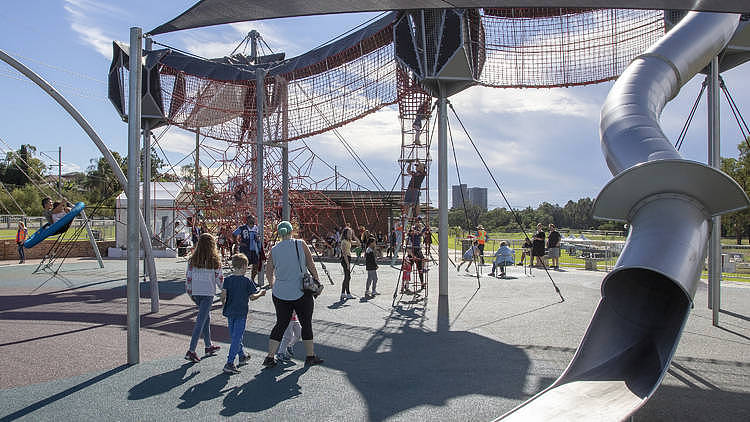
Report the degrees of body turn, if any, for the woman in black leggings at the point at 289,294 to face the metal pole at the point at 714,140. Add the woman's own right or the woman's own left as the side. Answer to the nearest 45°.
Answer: approximately 90° to the woman's own right

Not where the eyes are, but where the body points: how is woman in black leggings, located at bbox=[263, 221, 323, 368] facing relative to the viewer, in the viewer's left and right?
facing away from the viewer

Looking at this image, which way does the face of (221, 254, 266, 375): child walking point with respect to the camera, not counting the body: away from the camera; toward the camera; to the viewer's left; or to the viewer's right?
away from the camera

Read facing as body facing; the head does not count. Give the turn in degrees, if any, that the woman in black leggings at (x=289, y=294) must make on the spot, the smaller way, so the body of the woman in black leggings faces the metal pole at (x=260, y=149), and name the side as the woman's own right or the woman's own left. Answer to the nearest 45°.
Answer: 0° — they already face it

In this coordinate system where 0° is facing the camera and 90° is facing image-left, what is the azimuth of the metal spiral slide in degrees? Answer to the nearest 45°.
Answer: approximately 45°

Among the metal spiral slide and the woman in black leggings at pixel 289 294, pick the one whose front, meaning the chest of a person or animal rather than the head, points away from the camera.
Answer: the woman in black leggings

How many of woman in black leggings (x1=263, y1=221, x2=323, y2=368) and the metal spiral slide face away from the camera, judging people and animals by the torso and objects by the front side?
1

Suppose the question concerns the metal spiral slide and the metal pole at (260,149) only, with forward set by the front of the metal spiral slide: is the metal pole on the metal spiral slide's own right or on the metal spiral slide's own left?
on the metal spiral slide's own right

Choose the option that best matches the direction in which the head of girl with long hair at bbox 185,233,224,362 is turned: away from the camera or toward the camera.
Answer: away from the camera
